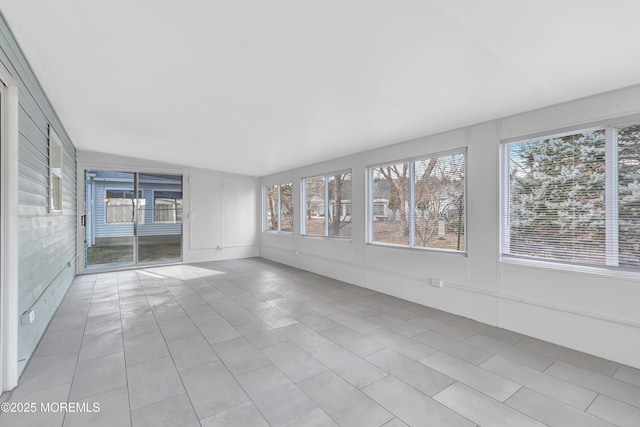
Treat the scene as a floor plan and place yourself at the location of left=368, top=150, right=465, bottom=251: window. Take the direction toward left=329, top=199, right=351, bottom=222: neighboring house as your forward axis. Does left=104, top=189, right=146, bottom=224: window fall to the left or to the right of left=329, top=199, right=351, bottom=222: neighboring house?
left

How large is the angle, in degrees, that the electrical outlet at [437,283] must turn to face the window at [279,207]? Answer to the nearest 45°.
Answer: approximately 90° to its right

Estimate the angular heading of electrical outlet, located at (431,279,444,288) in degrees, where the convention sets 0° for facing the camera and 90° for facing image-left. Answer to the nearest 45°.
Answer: approximately 45°

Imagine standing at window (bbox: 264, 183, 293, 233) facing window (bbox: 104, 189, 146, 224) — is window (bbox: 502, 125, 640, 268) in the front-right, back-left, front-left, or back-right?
back-left

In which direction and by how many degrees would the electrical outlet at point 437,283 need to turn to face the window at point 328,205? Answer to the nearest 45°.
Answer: approximately 90° to its right

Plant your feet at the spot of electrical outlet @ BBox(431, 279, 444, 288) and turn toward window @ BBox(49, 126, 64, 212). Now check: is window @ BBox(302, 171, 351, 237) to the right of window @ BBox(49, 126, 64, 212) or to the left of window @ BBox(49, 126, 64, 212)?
right

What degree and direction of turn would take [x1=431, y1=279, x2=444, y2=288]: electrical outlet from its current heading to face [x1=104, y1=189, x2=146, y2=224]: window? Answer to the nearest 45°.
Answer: approximately 45° to its right

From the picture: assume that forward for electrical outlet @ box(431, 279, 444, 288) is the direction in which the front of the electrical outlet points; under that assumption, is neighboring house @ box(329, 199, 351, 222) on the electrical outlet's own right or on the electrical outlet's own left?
on the electrical outlet's own right

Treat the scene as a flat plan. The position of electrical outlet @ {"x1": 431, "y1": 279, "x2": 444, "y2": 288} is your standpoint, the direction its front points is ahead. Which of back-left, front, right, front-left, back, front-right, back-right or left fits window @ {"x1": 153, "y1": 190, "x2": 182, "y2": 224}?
front-right
